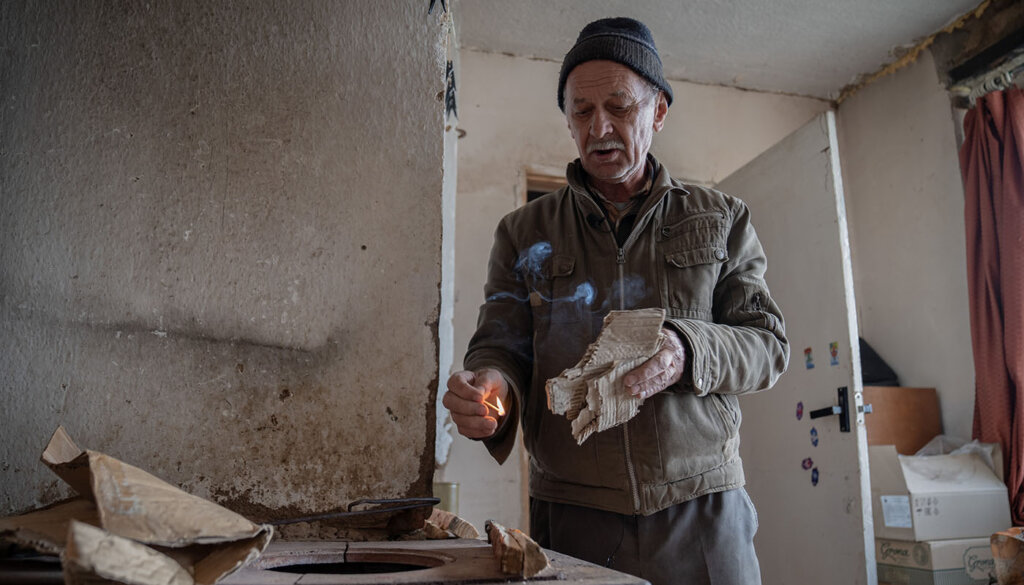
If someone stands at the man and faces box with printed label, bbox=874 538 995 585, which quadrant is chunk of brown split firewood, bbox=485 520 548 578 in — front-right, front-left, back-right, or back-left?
back-right

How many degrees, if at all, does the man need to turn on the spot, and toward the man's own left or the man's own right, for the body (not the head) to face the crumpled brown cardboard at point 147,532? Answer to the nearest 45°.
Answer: approximately 45° to the man's own right

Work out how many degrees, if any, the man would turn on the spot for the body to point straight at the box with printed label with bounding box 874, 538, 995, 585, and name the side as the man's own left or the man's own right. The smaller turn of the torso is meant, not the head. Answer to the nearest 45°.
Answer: approximately 135° to the man's own left

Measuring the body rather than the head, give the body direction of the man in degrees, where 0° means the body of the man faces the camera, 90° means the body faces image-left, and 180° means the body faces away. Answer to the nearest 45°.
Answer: approximately 0°

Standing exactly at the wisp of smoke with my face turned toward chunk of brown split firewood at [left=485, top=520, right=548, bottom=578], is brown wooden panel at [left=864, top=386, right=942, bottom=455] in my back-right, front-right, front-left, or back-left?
back-left

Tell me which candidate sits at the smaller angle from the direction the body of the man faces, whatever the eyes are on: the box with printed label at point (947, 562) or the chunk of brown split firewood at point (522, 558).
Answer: the chunk of brown split firewood

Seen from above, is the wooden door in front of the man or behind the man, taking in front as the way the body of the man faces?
behind

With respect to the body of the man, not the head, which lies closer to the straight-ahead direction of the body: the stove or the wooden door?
the stove
